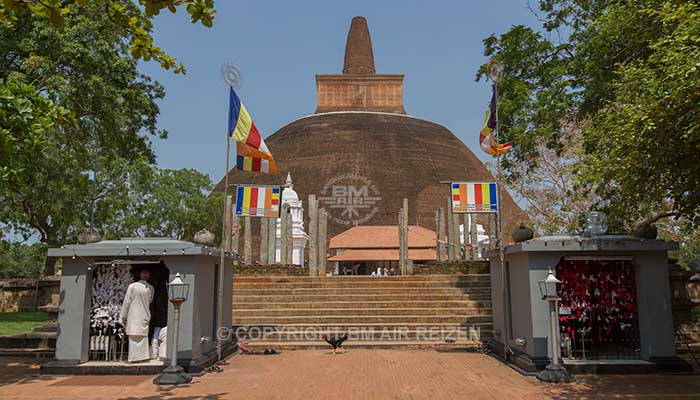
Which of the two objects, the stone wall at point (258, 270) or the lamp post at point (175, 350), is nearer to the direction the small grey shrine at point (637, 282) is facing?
the lamp post

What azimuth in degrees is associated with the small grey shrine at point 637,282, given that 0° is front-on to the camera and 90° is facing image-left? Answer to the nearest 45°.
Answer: approximately 0°

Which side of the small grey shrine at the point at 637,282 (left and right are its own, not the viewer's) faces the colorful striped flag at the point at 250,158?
right

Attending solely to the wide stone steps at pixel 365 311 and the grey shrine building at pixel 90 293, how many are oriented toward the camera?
2

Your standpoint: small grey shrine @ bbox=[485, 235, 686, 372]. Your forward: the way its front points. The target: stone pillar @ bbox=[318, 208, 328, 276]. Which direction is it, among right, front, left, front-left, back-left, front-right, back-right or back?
back-right

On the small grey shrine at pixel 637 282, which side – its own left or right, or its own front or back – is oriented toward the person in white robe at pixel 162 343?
right

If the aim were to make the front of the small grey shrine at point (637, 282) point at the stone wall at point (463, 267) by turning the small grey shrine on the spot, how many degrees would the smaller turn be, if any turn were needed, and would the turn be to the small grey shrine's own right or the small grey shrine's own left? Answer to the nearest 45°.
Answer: approximately 135° to the small grey shrine's own right

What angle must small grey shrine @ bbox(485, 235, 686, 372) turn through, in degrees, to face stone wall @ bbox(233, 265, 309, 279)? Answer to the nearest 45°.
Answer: approximately 135° to its right

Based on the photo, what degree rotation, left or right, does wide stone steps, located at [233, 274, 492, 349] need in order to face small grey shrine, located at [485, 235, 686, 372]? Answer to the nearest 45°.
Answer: approximately 45° to its left

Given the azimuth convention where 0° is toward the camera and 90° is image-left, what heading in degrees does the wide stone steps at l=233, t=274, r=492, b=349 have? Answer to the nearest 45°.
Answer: approximately 0°
